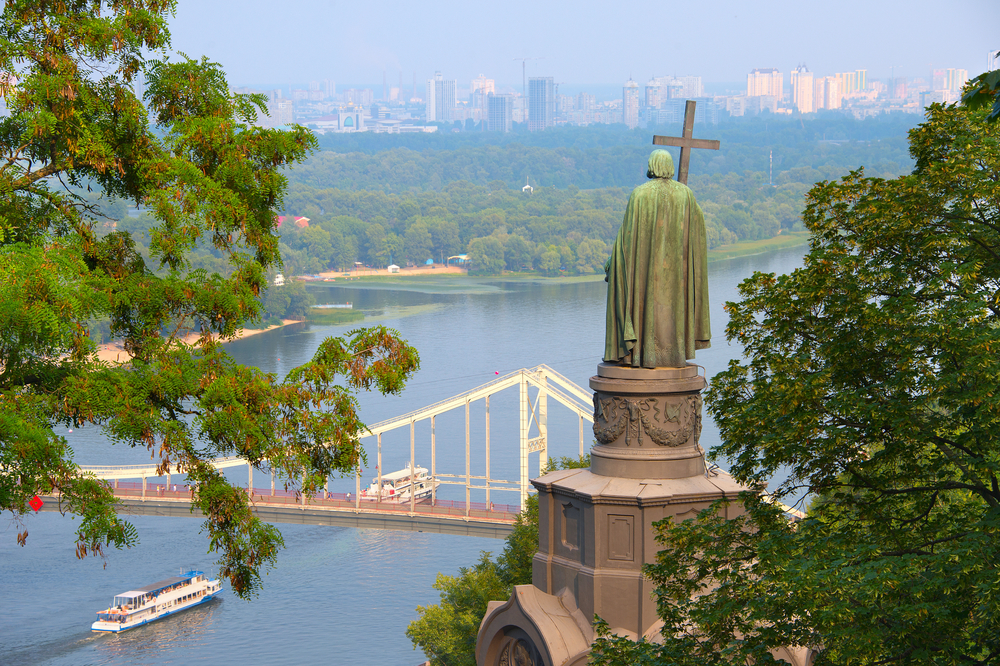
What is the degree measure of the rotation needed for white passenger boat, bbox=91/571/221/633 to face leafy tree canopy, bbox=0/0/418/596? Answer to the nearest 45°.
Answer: approximately 135° to its right

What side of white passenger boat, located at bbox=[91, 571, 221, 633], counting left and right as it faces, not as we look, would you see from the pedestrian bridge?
front

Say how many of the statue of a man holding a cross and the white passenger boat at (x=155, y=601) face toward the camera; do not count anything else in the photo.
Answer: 0

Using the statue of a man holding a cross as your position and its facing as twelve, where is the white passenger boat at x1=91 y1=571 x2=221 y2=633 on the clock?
The white passenger boat is roughly at 11 o'clock from the statue of a man holding a cross.

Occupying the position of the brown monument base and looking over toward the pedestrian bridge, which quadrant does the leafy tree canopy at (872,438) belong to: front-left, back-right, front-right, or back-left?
back-right

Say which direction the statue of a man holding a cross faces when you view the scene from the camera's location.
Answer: facing away from the viewer

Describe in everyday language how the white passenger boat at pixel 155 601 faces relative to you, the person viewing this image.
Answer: facing away from the viewer and to the right of the viewer

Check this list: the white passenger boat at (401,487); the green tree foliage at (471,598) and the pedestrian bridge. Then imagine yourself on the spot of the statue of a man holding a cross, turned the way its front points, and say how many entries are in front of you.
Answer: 3

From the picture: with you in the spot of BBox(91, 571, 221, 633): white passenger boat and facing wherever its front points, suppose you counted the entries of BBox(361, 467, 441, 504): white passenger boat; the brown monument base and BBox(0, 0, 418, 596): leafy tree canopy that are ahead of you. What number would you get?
1

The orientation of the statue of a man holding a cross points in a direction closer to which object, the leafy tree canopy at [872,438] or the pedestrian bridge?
the pedestrian bridge

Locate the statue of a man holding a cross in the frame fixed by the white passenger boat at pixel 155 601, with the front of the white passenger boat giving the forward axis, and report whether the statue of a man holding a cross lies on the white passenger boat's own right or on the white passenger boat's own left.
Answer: on the white passenger boat's own right

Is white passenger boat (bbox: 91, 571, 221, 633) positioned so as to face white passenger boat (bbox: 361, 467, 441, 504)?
yes

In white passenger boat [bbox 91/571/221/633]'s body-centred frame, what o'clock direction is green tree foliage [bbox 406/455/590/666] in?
The green tree foliage is roughly at 4 o'clock from the white passenger boat.

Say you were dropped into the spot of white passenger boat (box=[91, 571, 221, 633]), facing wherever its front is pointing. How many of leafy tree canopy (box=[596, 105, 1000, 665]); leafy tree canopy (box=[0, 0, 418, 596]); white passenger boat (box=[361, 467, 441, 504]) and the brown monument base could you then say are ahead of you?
1

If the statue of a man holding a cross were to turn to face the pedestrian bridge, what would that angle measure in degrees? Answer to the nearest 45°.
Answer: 0° — it already faces it

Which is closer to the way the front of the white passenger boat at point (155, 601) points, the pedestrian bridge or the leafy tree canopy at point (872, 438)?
the pedestrian bridge
